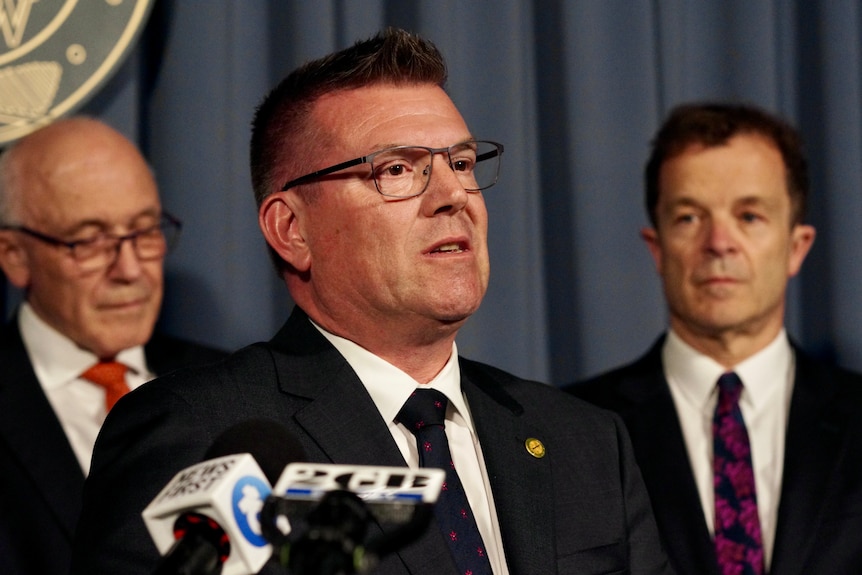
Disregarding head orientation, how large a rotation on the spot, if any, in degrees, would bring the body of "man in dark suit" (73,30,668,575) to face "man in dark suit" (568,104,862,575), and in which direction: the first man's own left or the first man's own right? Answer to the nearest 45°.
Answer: approximately 90° to the first man's own left

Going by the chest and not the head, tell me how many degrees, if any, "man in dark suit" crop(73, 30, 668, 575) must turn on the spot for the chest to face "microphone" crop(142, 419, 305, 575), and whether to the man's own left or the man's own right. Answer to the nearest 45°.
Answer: approximately 45° to the man's own right

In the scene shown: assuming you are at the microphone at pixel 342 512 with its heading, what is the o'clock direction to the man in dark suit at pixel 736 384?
The man in dark suit is roughly at 1 o'clock from the microphone.

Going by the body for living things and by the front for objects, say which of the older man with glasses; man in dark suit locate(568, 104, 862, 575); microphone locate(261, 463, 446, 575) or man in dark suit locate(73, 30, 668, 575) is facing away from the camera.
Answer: the microphone

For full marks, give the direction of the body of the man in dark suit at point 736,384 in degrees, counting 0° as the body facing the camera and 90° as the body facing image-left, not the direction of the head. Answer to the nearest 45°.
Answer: approximately 0°

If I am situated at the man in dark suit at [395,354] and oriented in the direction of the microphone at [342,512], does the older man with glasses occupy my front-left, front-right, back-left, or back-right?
back-right

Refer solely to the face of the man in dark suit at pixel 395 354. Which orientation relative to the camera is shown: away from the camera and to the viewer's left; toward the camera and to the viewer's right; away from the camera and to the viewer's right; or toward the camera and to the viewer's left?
toward the camera and to the viewer's right

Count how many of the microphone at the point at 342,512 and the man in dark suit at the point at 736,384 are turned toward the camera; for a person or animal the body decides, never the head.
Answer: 1

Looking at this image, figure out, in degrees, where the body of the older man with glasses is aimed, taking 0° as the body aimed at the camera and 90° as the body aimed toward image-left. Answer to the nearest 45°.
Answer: approximately 315°

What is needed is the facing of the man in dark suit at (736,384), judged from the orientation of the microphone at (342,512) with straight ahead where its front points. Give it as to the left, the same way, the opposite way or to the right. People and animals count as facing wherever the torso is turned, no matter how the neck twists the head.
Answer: the opposite way

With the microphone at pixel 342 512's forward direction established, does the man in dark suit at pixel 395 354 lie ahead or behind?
ahead

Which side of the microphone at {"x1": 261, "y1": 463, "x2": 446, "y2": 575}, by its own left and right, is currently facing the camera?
back
